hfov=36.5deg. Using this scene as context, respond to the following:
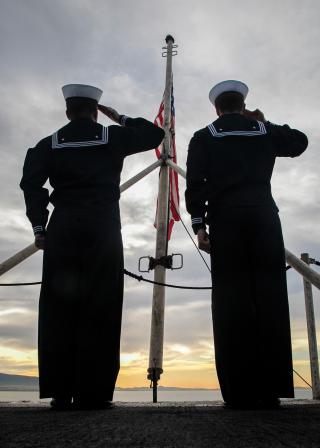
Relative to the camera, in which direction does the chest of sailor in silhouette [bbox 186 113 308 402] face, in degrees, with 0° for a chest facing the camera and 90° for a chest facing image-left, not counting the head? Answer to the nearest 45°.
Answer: approximately 180°

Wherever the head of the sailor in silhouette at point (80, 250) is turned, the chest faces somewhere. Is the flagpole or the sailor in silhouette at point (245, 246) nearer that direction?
the flagpole

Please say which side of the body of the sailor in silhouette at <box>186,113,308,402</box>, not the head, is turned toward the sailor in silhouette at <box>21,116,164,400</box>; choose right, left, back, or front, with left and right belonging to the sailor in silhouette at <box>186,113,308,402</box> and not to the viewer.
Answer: left

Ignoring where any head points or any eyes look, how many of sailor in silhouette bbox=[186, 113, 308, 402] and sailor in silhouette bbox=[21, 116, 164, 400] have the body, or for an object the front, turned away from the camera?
2

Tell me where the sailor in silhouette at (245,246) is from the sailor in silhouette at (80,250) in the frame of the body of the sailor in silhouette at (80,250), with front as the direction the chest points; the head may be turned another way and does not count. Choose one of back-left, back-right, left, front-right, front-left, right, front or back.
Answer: right

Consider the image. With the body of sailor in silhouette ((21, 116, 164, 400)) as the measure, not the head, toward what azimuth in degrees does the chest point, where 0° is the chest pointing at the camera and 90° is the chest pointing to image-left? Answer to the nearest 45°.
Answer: approximately 180°
